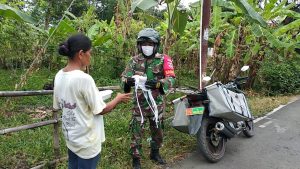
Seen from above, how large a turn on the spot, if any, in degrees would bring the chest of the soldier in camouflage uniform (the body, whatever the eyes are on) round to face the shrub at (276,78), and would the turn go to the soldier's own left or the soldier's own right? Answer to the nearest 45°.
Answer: approximately 135° to the soldier's own left

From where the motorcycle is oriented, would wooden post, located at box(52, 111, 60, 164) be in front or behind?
behind

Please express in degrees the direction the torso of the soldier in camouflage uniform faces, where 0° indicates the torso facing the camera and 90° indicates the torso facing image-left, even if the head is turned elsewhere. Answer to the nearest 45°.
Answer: approximately 0°

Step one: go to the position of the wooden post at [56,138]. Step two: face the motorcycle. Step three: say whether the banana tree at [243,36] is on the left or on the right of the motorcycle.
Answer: left

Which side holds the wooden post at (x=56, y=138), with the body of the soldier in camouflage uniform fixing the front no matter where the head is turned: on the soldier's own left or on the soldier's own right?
on the soldier's own right

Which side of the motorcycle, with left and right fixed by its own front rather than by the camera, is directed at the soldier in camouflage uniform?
back

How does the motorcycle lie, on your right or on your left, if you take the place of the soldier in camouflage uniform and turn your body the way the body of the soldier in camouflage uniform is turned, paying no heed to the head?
on your left

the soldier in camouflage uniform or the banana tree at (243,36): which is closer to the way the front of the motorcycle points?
the banana tree
